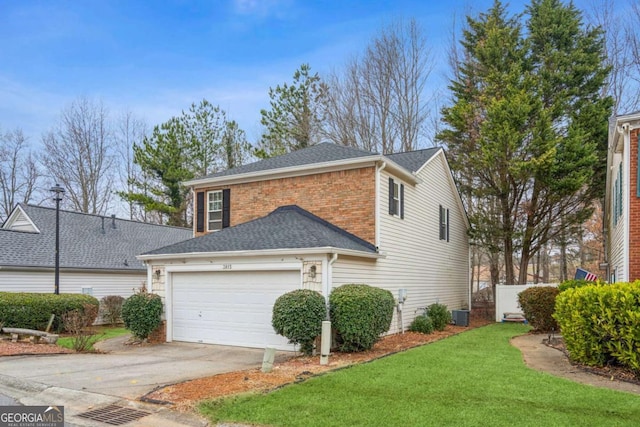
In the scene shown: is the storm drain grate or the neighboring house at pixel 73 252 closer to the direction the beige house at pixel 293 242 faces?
the storm drain grate

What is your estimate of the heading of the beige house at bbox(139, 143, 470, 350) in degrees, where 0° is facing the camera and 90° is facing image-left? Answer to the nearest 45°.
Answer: approximately 45°

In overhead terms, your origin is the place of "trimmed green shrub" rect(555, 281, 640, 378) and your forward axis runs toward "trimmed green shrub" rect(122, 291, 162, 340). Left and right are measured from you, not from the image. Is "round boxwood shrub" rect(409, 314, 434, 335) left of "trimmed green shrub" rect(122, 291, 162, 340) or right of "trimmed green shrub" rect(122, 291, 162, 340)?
right

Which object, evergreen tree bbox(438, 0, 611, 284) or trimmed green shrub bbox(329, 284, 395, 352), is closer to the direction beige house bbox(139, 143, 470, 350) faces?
the trimmed green shrub

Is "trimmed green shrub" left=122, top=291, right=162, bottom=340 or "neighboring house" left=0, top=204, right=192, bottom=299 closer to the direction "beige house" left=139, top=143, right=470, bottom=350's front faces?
the trimmed green shrub

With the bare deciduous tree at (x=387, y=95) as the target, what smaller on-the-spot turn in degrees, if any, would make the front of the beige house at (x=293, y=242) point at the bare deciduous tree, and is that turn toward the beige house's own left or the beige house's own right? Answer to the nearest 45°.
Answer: approximately 135° to the beige house's own right
